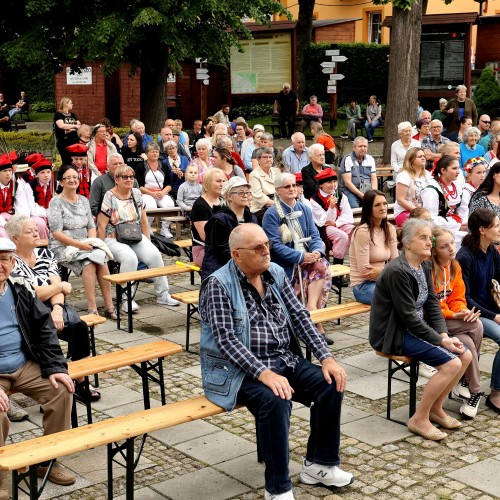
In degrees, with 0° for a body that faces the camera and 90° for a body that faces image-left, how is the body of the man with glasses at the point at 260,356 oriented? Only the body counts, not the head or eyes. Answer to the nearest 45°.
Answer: approximately 315°

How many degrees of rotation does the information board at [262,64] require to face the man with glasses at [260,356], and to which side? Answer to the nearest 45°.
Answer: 0° — it already faces them

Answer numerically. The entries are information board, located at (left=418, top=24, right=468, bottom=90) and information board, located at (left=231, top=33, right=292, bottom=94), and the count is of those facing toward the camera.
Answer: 2

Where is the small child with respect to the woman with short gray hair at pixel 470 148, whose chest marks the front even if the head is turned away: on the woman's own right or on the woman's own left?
on the woman's own right

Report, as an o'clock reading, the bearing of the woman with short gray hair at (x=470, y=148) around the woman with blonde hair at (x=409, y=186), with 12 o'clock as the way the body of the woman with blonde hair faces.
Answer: The woman with short gray hair is roughly at 8 o'clock from the woman with blonde hair.

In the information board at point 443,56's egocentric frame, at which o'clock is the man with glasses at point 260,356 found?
The man with glasses is roughly at 12 o'clock from the information board.

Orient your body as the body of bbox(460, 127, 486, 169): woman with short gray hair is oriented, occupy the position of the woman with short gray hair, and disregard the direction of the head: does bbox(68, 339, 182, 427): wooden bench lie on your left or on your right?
on your right

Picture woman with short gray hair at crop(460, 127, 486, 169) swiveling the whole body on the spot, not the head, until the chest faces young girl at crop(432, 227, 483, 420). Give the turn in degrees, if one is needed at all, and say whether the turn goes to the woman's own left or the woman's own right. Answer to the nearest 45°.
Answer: approximately 45° to the woman's own right

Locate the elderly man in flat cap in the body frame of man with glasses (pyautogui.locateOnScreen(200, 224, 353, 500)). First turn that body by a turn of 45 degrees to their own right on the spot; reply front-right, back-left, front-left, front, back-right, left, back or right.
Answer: right

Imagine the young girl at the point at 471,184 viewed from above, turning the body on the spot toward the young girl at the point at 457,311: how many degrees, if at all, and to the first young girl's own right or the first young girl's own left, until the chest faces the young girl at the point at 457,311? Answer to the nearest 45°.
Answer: approximately 45° to the first young girl's own right
